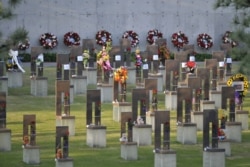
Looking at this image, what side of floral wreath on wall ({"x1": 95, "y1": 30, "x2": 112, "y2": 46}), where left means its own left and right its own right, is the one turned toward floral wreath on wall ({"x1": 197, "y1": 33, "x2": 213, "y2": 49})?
left

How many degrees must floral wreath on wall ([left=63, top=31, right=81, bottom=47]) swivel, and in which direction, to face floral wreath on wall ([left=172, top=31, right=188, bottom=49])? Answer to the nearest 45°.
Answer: approximately 90° to its left

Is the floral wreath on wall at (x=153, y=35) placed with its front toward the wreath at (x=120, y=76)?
yes

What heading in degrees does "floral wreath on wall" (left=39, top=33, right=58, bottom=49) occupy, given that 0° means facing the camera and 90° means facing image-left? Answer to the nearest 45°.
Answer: approximately 0°

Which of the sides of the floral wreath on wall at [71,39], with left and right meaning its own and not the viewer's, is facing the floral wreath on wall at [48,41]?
right

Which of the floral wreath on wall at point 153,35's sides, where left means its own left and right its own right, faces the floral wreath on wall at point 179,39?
left

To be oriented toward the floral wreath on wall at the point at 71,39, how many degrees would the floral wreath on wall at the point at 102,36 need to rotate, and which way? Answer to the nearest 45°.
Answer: approximately 90° to its right
